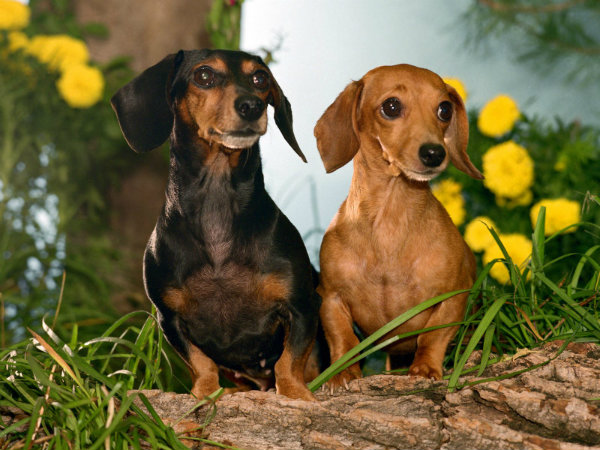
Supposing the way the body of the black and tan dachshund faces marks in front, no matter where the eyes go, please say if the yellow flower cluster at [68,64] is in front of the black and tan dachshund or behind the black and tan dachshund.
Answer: behind

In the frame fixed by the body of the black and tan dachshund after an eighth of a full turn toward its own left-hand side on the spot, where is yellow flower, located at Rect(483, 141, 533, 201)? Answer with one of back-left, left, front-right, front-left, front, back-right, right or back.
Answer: left

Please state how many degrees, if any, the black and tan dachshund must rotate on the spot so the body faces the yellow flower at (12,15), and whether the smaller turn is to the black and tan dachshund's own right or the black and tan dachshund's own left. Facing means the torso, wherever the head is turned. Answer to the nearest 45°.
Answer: approximately 135° to the black and tan dachshund's own right

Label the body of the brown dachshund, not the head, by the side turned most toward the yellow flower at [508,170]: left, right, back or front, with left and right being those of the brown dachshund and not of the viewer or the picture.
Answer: back

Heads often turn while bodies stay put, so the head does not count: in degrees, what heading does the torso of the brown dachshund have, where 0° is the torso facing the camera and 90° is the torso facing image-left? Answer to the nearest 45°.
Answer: approximately 0°

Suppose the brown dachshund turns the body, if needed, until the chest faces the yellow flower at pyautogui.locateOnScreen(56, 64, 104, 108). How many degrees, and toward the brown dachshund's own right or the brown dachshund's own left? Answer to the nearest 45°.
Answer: approximately 135° to the brown dachshund's own right

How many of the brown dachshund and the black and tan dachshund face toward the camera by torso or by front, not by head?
2

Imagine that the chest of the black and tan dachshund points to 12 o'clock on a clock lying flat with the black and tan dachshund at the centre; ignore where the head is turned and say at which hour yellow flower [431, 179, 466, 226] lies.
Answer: The yellow flower is roughly at 7 o'clock from the black and tan dachshund.

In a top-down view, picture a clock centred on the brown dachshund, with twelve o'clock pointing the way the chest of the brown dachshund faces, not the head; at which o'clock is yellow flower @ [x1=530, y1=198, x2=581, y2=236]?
The yellow flower is roughly at 7 o'clock from the brown dachshund.
